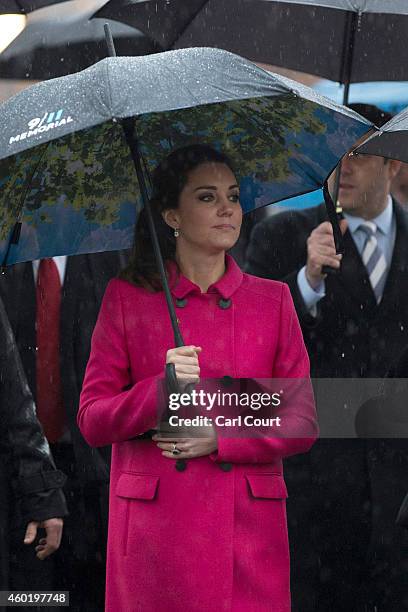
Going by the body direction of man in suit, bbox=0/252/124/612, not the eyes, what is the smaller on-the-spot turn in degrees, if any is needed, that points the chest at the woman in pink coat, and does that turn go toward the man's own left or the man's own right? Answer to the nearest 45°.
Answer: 0° — they already face them

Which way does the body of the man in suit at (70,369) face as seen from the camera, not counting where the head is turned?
toward the camera

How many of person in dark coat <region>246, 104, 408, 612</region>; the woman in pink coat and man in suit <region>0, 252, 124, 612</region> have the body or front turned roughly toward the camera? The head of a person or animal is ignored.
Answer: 3

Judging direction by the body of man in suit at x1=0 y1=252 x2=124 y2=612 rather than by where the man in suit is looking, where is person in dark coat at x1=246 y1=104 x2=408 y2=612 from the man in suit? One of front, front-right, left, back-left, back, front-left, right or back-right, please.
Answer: left

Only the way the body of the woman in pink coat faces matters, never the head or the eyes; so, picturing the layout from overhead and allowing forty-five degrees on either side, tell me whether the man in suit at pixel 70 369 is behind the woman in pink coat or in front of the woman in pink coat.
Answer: behind

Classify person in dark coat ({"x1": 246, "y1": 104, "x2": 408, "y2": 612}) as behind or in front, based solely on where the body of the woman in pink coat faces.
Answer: behind

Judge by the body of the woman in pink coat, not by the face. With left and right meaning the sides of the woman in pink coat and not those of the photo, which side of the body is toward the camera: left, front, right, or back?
front

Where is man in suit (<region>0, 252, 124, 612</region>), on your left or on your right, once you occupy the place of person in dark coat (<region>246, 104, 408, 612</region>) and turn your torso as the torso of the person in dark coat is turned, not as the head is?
on your right
